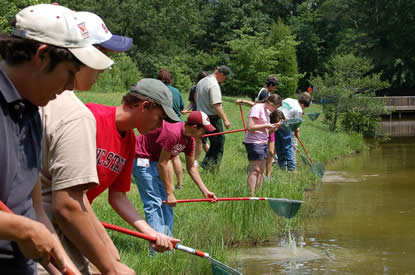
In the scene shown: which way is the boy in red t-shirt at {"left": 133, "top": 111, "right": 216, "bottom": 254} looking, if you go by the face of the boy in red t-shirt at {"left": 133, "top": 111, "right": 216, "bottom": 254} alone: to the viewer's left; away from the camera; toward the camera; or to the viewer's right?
to the viewer's right

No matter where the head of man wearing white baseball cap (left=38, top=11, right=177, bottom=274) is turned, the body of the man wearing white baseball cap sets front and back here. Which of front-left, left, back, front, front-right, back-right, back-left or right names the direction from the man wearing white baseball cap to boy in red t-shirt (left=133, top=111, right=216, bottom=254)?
left

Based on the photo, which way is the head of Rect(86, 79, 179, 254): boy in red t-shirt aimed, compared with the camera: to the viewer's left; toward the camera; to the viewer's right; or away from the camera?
to the viewer's right

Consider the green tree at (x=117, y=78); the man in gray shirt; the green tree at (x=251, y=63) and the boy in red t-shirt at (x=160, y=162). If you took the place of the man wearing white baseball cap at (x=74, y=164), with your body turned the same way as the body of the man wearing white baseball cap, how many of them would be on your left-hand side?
4

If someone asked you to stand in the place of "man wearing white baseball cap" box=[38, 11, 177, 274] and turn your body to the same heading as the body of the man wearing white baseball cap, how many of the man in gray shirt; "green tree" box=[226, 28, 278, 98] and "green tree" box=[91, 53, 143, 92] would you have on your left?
3

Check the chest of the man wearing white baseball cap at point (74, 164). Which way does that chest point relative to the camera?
to the viewer's right

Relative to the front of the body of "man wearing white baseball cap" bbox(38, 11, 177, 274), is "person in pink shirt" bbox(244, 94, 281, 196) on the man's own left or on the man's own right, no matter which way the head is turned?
on the man's own left

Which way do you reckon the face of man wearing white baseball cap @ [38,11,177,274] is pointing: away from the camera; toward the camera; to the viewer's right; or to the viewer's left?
to the viewer's right

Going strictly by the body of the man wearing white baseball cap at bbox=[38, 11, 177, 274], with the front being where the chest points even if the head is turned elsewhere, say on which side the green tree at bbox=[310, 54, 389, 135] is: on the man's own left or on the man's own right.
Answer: on the man's own left

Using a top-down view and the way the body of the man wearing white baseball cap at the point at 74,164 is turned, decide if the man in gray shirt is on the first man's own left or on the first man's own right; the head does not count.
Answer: on the first man's own left
